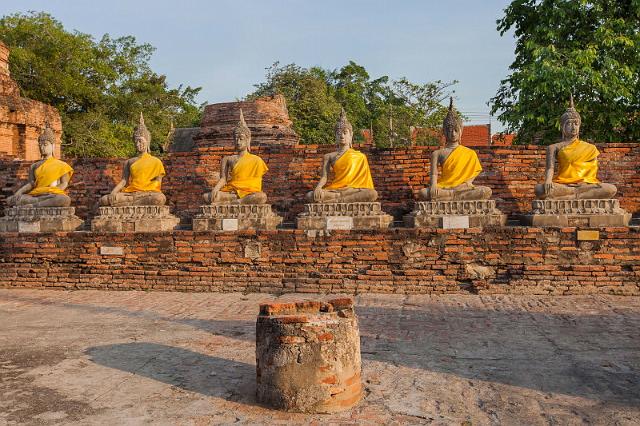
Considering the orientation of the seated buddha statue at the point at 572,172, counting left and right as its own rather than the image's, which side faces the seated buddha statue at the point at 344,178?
right

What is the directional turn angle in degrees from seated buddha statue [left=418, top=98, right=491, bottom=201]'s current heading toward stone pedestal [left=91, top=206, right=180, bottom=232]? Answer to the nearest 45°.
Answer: approximately 90° to its right

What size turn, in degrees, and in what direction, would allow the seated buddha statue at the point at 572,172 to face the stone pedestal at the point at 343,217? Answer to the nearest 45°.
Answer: approximately 90° to its right

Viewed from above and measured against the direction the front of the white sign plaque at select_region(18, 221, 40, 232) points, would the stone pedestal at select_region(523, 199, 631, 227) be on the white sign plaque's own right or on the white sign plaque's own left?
on the white sign plaque's own left

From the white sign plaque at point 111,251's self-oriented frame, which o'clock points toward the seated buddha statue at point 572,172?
The seated buddha statue is roughly at 10 o'clock from the white sign plaque.

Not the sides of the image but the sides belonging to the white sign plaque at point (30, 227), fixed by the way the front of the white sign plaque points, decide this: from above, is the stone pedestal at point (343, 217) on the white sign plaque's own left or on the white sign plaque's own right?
on the white sign plaque's own left

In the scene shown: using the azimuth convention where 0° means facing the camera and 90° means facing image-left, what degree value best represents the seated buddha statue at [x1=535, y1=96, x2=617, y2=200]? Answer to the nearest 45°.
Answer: approximately 0°

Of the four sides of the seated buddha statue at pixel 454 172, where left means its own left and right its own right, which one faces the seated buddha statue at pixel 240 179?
right
